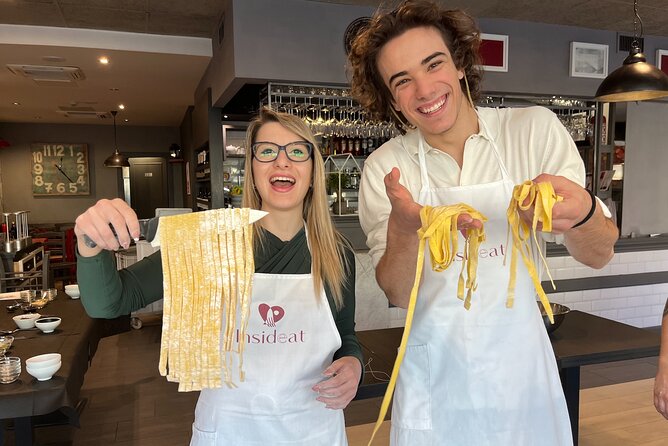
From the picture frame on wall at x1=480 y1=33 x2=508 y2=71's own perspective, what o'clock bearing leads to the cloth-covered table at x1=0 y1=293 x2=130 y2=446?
The cloth-covered table is roughly at 1 o'clock from the picture frame on wall.

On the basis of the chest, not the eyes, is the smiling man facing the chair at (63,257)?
no

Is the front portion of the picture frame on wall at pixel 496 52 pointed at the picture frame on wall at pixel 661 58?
no

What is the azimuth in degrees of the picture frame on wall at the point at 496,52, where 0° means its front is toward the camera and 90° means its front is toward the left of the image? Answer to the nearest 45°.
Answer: approximately 0°

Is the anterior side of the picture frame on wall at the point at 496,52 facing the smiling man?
yes

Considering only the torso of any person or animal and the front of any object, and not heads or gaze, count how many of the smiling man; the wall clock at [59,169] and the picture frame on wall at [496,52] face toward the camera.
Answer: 3

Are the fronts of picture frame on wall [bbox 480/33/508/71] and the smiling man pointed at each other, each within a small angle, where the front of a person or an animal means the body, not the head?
no

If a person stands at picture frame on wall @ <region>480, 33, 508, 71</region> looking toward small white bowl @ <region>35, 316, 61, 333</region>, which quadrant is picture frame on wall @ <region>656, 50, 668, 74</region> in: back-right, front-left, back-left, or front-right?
back-left

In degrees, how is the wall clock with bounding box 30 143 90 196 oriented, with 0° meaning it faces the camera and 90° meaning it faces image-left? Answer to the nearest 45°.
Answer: approximately 0°

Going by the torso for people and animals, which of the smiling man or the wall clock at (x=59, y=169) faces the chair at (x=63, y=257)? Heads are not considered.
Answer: the wall clock

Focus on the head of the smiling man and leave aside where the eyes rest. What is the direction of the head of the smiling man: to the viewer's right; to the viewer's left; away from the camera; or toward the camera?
toward the camera

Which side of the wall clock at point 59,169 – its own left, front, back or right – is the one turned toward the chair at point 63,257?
front

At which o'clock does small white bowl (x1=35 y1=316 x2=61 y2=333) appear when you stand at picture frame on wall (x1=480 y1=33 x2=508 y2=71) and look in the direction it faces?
The small white bowl is roughly at 1 o'clock from the picture frame on wall.

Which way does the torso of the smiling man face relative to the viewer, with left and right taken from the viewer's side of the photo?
facing the viewer

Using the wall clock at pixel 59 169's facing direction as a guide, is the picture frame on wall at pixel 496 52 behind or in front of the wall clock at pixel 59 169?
in front

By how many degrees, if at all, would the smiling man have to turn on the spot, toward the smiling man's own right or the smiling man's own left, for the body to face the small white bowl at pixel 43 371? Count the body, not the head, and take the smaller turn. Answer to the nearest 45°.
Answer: approximately 90° to the smiling man's own right
